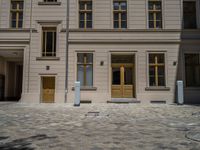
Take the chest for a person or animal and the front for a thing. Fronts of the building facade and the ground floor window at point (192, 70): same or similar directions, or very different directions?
same or similar directions

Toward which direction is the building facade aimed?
toward the camera

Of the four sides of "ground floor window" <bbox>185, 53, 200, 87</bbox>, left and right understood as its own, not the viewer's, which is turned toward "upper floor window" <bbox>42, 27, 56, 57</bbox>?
right

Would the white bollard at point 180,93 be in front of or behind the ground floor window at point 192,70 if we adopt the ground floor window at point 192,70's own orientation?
in front

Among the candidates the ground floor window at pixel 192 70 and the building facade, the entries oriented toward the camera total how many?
2

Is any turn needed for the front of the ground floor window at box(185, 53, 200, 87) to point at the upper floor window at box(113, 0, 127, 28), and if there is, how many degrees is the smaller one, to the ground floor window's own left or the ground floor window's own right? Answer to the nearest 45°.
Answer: approximately 90° to the ground floor window's own right

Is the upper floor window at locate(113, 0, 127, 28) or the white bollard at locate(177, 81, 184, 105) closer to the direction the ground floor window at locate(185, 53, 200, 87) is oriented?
the white bollard

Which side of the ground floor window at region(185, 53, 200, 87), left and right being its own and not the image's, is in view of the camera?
front
